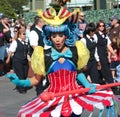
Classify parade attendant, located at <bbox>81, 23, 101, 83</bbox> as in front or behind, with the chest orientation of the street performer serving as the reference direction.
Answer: behind

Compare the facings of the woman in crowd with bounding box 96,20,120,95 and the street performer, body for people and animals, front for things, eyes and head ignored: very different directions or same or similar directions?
same or similar directions

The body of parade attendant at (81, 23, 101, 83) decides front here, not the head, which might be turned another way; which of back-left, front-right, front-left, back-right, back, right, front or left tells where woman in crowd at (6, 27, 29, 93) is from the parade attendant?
back-right

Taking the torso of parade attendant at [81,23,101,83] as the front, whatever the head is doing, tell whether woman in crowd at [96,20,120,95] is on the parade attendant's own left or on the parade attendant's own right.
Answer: on the parade attendant's own left

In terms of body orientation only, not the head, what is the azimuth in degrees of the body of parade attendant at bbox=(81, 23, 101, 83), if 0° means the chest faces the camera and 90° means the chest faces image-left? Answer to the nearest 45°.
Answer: approximately 315°

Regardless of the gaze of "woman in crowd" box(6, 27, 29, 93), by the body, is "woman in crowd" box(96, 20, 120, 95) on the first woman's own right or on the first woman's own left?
on the first woman's own left

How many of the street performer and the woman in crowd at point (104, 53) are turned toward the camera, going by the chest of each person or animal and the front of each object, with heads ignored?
2

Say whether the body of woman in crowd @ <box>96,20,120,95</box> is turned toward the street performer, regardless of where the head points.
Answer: yes

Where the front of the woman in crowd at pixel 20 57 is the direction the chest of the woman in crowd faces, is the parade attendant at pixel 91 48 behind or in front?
in front

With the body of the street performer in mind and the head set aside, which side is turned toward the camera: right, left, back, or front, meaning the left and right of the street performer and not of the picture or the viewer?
front

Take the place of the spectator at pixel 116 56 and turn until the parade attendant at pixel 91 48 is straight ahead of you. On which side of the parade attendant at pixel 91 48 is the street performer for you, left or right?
left

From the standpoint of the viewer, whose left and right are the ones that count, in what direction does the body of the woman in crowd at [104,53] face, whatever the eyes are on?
facing the viewer

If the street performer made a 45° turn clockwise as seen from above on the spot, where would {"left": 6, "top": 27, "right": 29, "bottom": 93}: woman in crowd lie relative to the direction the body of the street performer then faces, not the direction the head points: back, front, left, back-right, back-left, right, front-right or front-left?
back-right

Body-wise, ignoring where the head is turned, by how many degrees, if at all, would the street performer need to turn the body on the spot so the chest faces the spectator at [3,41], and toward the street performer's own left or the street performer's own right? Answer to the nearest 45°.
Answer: approximately 180°

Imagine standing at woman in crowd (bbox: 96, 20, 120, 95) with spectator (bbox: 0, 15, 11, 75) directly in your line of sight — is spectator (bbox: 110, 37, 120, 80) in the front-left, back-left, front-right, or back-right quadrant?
back-right
